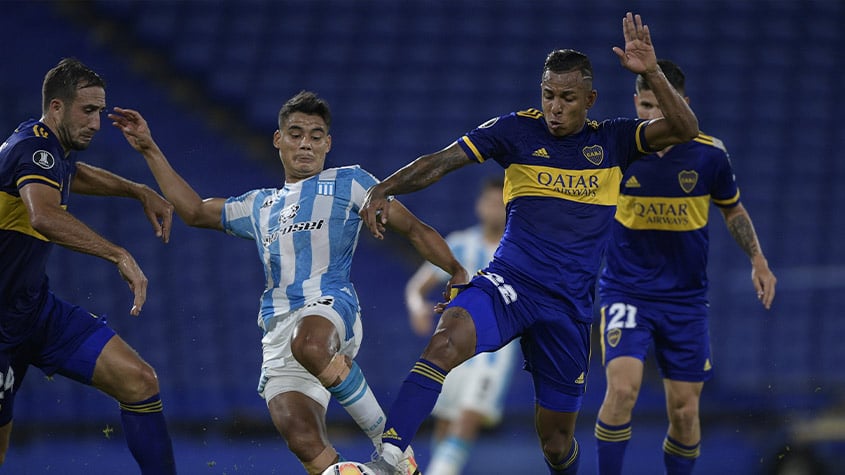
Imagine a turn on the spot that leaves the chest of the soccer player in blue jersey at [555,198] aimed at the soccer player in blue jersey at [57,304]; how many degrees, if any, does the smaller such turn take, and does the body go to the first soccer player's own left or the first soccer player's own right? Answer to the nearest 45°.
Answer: approximately 90° to the first soccer player's own right

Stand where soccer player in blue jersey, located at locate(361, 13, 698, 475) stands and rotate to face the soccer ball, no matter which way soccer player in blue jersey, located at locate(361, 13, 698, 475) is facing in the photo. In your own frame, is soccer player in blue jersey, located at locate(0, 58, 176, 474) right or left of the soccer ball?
right

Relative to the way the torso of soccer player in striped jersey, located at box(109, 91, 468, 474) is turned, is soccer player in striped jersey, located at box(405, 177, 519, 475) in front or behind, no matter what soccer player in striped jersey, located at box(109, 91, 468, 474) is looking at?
behind

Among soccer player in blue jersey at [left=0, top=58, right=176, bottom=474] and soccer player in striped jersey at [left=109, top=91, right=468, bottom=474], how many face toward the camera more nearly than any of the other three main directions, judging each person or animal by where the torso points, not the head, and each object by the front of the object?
1

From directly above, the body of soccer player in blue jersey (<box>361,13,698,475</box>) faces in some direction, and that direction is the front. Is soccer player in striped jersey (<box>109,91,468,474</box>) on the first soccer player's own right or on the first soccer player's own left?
on the first soccer player's own right

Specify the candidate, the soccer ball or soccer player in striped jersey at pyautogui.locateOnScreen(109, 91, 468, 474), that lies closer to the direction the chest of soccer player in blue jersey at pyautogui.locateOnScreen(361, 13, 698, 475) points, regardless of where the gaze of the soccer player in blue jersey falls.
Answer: the soccer ball

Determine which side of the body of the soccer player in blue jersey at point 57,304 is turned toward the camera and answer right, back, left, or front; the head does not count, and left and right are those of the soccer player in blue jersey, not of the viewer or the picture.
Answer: right

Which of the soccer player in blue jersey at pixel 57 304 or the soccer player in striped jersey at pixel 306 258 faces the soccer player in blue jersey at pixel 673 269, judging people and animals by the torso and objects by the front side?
the soccer player in blue jersey at pixel 57 304

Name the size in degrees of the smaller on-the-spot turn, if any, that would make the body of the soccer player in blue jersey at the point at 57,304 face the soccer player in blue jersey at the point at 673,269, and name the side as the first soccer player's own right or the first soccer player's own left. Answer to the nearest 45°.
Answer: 0° — they already face them
